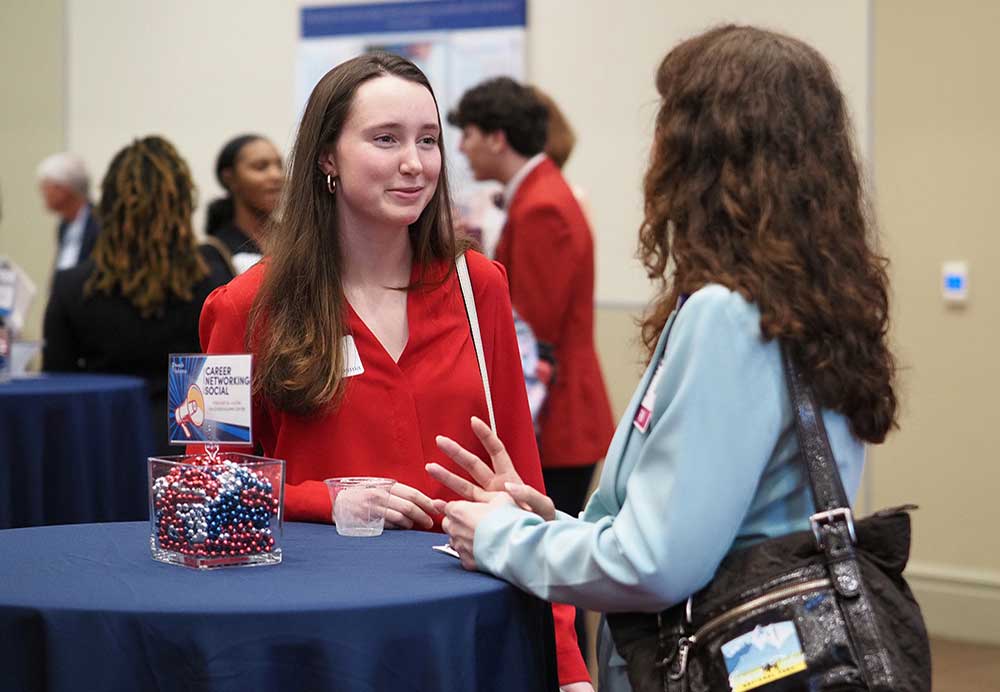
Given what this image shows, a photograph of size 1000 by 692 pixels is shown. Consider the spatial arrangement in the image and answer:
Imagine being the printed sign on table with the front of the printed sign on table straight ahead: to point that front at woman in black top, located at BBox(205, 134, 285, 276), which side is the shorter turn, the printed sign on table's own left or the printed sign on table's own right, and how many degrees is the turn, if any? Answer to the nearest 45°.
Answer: approximately 180°

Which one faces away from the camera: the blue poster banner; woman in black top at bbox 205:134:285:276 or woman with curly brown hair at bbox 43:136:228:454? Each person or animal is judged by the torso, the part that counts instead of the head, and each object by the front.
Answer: the woman with curly brown hair

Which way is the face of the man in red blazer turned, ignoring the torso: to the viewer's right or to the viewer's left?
to the viewer's left

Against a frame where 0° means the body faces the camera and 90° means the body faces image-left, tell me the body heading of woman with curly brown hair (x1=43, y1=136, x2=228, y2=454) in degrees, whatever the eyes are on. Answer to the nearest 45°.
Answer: approximately 180°

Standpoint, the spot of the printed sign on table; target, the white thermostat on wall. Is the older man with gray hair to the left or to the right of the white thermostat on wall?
left

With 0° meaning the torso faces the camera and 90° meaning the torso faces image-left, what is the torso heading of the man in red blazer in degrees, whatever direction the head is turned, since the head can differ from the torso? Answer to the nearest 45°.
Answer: approximately 90°

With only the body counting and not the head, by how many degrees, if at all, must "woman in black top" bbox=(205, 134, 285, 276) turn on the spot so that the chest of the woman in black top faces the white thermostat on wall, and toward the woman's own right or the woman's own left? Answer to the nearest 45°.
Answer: approximately 45° to the woman's own left

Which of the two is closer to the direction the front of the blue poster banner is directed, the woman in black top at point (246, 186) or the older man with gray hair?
the woman in black top

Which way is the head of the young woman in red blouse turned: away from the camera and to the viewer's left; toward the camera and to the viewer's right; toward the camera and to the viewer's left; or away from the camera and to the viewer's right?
toward the camera and to the viewer's right

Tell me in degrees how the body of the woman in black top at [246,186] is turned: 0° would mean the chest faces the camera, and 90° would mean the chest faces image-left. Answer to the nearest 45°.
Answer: approximately 315°

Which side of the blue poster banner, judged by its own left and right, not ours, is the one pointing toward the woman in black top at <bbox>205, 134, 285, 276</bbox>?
front

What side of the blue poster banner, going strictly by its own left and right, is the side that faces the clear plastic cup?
front

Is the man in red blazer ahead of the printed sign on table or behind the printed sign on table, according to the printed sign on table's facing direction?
behind

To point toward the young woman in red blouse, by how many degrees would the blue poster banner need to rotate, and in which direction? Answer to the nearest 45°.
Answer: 0° — it already faces them

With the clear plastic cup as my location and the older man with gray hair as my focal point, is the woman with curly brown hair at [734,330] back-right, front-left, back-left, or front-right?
back-right

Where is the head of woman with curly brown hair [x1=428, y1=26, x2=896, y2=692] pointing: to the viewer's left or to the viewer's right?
to the viewer's left

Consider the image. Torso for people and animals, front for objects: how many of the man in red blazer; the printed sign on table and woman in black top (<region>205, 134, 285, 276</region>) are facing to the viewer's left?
1
